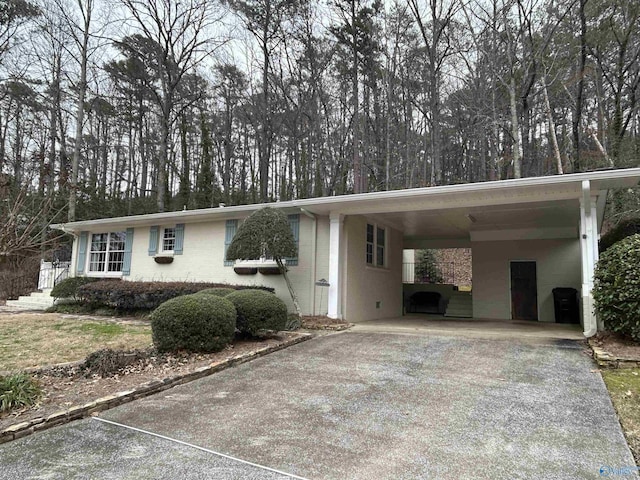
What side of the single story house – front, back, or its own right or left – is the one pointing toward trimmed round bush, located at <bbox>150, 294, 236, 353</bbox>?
front

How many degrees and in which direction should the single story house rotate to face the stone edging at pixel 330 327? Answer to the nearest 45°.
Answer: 0° — it already faces it

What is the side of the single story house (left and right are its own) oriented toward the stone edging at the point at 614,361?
left

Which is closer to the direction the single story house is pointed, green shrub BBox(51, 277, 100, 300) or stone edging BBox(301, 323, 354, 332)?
the stone edging

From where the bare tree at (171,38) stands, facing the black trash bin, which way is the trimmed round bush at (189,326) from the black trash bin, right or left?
right

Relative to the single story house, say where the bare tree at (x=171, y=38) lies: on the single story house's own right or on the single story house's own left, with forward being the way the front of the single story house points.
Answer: on the single story house's own right

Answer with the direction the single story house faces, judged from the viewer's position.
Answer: facing the viewer and to the left of the viewer

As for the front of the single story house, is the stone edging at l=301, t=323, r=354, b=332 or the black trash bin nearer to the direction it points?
the stone edging

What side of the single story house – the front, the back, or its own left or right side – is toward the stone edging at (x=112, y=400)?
front

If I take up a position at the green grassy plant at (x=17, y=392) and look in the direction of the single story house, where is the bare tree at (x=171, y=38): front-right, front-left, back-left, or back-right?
front-left

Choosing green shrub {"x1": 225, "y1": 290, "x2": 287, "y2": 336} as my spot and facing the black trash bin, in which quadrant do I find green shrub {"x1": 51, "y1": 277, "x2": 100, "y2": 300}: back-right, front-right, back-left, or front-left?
back-left

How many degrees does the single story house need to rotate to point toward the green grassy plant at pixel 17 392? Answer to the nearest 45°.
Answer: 0° — it already faces it
